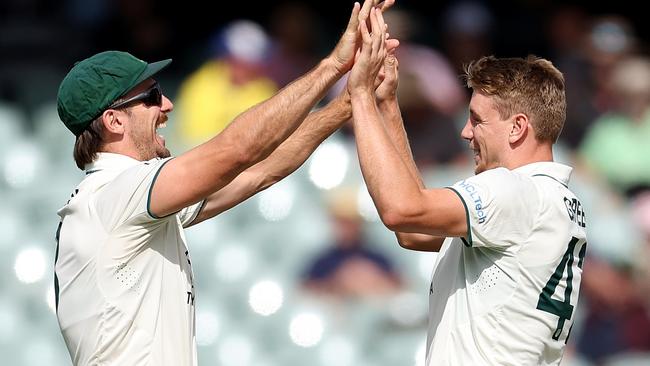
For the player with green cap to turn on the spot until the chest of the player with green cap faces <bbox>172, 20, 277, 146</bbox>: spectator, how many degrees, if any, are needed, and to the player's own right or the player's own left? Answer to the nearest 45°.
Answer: approximately 90° to the player's own left

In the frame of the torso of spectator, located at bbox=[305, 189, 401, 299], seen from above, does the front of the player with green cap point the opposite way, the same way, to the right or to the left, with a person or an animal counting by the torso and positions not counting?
to the left

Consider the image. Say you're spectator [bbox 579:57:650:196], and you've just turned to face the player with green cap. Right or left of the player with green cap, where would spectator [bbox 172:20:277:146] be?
right

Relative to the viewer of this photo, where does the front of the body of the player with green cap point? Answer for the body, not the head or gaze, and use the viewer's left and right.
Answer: facing to the right of the viewer

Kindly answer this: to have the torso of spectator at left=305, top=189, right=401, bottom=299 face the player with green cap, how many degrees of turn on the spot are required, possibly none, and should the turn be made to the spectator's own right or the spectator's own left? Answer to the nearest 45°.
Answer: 0° — they already face them

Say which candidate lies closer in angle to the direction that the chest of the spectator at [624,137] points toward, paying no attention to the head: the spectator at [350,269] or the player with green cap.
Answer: the player with green cap

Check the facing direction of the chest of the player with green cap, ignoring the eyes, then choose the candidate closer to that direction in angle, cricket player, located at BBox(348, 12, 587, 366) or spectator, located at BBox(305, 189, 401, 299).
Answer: the cricket player

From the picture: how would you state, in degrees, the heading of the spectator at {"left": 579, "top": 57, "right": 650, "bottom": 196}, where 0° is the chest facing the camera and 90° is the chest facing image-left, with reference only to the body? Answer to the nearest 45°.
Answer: approximately 0°

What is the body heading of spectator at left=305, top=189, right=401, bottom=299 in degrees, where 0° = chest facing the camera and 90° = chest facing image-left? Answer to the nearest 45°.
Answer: approximately 0°
